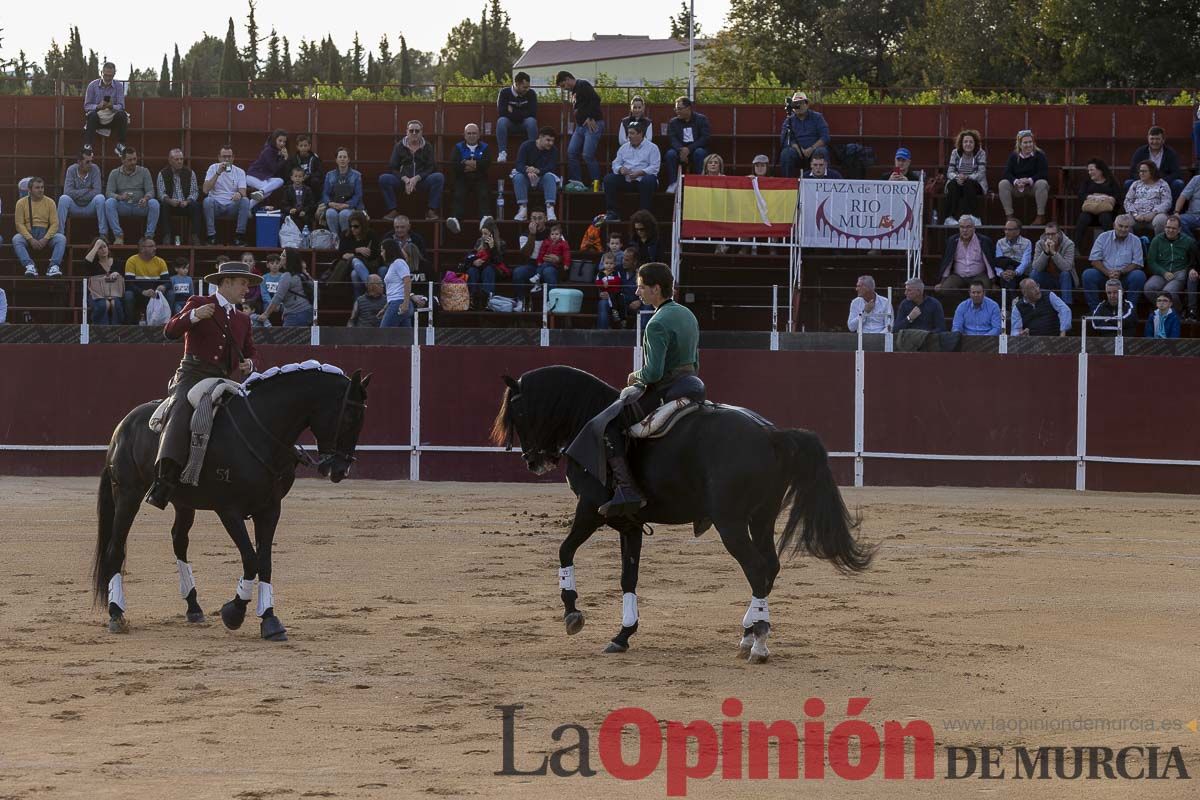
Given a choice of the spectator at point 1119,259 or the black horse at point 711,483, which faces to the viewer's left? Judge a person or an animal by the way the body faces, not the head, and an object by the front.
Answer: the black horse

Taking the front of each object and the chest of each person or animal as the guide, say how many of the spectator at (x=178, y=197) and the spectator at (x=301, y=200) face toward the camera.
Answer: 2

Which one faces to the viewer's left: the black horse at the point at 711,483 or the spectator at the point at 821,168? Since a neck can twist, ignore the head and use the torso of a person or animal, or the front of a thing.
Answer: the black horse

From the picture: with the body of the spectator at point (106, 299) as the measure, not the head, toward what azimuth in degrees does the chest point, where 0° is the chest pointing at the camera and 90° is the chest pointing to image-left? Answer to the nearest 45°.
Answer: approximately 0°

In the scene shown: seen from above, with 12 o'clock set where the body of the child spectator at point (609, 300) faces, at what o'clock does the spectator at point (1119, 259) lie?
The spectator is roughly at 9 o'clock from the child spectator.

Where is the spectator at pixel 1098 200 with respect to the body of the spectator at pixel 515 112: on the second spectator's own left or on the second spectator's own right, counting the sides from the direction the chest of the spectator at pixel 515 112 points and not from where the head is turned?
on the second spectator's own left

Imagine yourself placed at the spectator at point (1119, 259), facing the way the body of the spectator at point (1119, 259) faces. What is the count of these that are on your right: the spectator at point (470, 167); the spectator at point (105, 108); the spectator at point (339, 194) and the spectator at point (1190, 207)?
3
